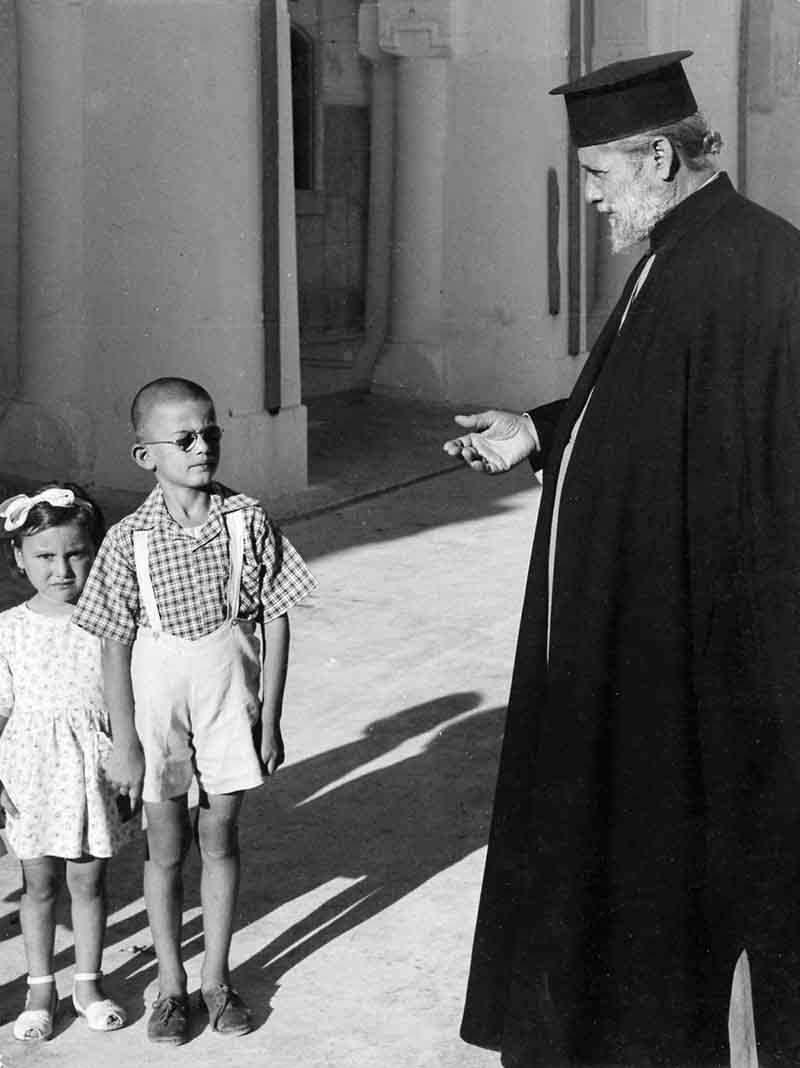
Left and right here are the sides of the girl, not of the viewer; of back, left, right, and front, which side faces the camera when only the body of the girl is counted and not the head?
front

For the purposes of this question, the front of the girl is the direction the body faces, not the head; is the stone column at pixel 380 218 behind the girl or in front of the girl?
behind

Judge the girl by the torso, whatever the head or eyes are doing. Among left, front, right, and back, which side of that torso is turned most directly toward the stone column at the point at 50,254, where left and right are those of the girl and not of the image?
back

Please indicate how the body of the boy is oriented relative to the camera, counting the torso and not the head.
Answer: toward the camera

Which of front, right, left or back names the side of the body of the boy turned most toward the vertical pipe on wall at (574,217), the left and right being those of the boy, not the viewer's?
back

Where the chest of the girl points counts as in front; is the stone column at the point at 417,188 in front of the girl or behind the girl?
behind

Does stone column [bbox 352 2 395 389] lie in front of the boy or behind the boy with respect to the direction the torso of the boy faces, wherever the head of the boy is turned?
behind

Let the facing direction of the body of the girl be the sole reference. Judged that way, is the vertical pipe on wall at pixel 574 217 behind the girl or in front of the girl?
behind

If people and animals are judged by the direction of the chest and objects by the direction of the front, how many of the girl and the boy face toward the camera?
2
